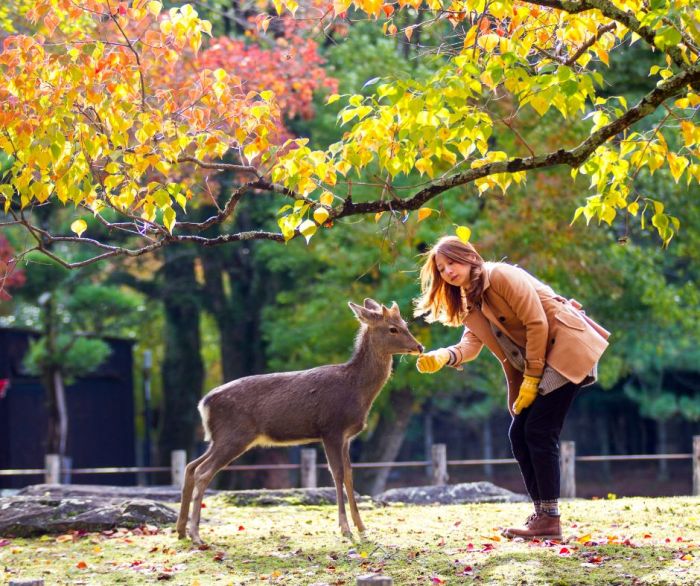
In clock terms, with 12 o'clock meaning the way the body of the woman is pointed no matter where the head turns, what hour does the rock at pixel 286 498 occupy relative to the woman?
The rock is roughly at 2 o'clock from the woman.

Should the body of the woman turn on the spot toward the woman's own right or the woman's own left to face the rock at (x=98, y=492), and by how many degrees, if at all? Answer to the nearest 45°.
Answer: approximately 45° to the woman's own right

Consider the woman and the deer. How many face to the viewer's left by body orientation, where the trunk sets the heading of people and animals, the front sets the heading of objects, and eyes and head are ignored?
1

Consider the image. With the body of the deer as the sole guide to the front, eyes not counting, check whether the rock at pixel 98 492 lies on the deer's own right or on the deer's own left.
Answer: on the deer's own left

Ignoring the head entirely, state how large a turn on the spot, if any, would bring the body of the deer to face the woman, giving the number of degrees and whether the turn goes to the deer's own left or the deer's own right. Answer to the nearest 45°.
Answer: approximately 45° to the deer's own right

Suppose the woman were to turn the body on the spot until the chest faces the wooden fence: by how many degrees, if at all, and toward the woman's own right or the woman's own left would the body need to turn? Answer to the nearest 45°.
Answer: approximately 90° to the woman's own right

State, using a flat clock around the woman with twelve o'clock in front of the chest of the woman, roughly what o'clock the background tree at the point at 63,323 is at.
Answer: The background tree is roughly at 2 o'clock from the woman.

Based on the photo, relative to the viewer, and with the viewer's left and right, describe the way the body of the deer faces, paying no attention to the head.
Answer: facing to the right of the viewer

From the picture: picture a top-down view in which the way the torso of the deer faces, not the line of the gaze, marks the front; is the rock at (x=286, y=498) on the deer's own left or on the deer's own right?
on the deer's own left

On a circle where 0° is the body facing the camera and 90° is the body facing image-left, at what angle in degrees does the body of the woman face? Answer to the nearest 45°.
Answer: approximately 90°

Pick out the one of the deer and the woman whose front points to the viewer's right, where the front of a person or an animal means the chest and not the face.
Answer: the deer

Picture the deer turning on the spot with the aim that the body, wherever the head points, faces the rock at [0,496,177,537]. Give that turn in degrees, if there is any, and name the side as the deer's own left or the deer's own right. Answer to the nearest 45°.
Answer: approximately 135° to the deer's own left

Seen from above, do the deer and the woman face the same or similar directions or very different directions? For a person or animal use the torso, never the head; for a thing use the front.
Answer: very different directions
